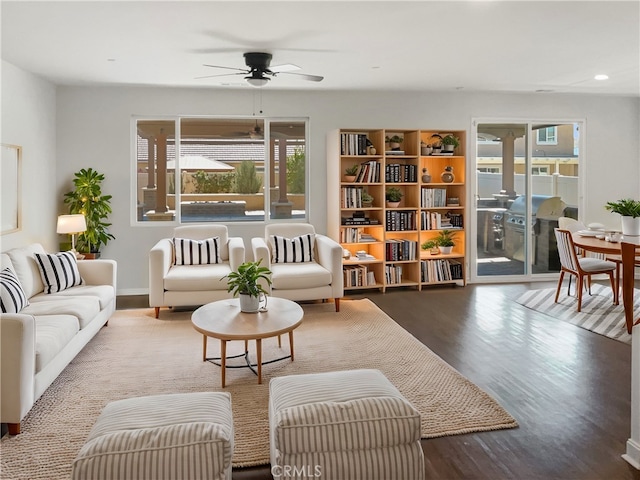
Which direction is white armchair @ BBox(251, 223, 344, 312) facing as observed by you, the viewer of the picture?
facing the viewer

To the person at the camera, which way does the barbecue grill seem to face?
facing the viewer and to the left of the viewer

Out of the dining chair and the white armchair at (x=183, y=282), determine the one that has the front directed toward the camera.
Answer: the white armchair

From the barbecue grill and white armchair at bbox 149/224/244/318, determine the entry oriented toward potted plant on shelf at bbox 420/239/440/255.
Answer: the barbecue grill

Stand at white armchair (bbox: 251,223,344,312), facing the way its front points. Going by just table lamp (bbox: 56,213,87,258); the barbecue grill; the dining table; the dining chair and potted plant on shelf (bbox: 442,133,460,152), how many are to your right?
1

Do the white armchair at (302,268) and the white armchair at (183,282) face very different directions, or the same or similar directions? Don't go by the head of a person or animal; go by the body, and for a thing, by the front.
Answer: same or similar directions

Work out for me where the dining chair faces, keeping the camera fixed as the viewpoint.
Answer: facing away from the viewer and to the right of the viewer

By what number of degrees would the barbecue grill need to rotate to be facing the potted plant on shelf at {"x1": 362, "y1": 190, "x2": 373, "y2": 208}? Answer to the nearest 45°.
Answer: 0° — it already faces it

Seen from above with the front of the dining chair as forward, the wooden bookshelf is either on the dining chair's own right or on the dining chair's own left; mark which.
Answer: on the dining chair's own left

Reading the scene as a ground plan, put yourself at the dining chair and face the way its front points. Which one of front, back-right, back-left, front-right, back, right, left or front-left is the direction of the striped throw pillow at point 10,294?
back

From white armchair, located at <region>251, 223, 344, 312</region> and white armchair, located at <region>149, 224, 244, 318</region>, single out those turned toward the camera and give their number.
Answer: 2

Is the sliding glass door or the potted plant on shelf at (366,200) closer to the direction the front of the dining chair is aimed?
the sliding glass door

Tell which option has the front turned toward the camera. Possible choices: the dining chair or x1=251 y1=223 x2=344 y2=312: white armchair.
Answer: the white armchair

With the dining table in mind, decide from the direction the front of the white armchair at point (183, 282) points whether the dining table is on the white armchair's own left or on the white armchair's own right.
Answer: on the white armchair's own left

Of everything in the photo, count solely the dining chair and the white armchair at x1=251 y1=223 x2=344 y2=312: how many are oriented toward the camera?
1

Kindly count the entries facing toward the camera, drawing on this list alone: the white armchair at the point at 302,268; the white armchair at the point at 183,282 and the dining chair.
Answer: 2

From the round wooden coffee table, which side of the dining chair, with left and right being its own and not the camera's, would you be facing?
back
